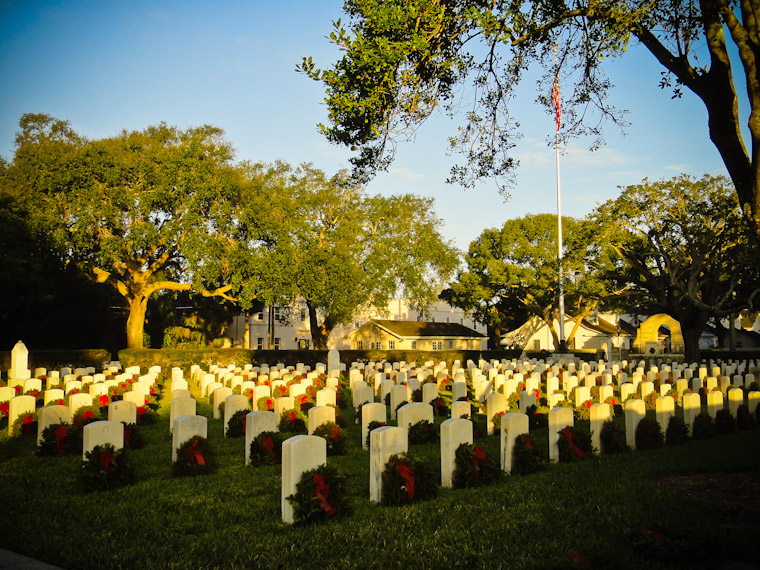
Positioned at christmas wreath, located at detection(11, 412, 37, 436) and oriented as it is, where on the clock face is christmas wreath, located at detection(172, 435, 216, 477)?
christmas wreath, located at detection(172, 435, 216, 477) is roughly at 11 o'clock from christmas wreath, located at detection(11, 412, 37, 436).

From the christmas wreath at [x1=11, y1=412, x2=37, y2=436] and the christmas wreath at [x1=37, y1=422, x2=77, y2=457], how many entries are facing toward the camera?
2

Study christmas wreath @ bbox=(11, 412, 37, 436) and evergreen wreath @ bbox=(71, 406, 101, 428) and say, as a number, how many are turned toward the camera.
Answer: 2

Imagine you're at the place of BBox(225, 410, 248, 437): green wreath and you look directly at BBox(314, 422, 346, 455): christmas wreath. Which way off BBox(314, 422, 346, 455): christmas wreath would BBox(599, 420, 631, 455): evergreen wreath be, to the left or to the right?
left

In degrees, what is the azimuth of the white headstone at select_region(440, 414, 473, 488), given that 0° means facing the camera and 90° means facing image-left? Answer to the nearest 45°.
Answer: approximately 315°

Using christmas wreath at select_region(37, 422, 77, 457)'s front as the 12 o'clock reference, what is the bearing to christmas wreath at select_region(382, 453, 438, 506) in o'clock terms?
christmas wreath at select_region(382, 453, 438, 506) is roughly at 11 o'clock from christmas wreath at select_region(37, 422, 77, 457).

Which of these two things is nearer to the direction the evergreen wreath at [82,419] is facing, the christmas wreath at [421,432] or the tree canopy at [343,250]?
the christmas wreath

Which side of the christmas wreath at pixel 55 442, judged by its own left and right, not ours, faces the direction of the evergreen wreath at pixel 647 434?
left

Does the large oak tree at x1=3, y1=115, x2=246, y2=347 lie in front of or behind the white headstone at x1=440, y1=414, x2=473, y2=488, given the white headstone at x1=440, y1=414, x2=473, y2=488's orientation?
behind

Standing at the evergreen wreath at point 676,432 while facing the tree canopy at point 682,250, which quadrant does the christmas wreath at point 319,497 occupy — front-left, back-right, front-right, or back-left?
back-left
